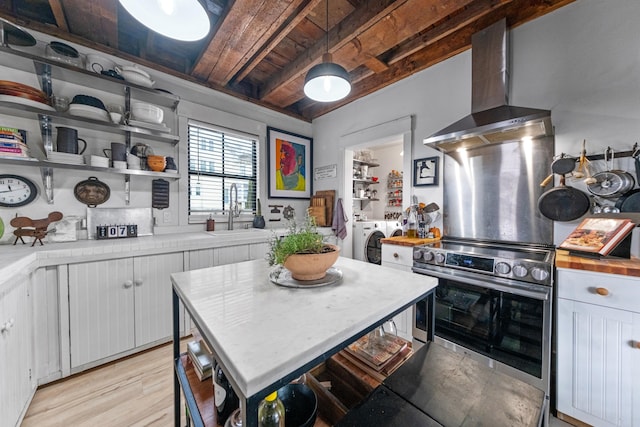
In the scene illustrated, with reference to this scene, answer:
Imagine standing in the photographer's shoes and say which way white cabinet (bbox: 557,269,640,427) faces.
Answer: facing the viewer and to the left of the viewer

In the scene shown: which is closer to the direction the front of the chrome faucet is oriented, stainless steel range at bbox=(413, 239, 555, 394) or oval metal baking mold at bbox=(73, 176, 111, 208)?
the stainless steel range

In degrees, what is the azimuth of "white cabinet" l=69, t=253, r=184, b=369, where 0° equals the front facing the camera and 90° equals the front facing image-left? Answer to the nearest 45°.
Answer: approximately 315°

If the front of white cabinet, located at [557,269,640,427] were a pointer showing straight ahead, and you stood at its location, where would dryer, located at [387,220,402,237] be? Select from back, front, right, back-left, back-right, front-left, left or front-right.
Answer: right

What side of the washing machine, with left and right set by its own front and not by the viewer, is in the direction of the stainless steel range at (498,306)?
front

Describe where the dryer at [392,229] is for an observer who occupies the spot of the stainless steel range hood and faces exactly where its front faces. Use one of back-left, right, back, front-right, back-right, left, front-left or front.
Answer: right

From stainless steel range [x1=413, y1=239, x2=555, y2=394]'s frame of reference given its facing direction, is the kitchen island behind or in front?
in front

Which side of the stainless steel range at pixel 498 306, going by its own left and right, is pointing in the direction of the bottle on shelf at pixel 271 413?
front

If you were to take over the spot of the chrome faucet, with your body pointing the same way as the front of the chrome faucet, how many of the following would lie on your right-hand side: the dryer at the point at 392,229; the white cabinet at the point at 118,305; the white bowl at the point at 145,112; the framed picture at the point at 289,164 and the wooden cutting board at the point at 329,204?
2

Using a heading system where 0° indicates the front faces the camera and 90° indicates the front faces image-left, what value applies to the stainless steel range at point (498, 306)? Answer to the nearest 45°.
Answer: approximately 45°

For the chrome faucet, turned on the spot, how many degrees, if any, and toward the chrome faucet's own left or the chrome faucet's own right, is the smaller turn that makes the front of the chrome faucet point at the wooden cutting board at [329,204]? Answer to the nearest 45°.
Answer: approximately 45° to the chrome faucet's own left

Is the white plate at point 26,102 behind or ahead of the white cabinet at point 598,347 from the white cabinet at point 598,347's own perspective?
ahead
